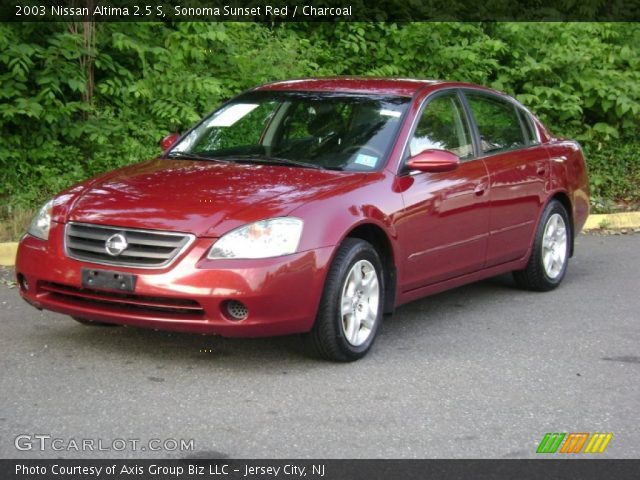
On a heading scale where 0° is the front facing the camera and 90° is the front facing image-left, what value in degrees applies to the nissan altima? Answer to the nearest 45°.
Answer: approximately 45°

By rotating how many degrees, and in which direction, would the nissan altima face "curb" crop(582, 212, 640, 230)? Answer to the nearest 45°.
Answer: approximately 180°
